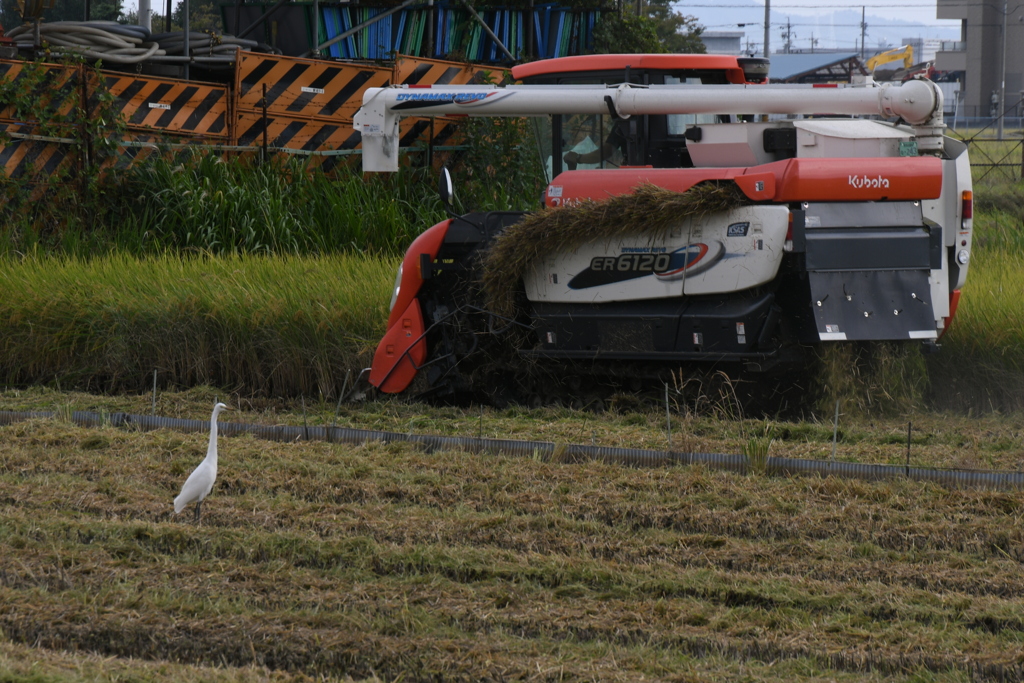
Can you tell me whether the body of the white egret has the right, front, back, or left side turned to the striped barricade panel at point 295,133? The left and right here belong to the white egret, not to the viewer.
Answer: left

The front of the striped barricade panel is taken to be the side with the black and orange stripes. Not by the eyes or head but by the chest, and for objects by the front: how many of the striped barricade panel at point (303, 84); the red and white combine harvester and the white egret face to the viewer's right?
1

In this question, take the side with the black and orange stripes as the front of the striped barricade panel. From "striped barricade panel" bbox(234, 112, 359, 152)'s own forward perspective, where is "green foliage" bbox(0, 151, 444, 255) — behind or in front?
in front

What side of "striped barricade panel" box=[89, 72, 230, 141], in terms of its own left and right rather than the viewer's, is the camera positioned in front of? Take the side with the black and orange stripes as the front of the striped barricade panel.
front

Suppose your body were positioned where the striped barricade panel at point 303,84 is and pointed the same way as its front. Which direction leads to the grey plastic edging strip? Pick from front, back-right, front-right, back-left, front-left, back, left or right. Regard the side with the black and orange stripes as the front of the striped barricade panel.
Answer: front

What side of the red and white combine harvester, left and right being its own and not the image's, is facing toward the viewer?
left

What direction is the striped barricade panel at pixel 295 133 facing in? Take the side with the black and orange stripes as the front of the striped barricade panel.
toward the camera

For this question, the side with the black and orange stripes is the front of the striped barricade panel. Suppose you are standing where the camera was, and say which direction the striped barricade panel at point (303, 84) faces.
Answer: facing the viewer

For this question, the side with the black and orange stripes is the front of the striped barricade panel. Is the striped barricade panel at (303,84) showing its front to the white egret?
yes

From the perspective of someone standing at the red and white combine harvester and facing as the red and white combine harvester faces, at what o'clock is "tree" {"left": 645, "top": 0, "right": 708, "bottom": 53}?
The tree is roughly at 3 o'clock from the red and white combine harvester.

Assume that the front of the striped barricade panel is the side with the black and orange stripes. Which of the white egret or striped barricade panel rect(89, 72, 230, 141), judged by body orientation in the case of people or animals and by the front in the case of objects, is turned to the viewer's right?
the white egret

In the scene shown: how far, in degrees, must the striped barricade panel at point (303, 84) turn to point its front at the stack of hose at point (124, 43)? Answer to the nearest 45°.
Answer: approximately 90° to its right

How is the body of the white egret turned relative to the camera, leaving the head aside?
to the viewer's right
